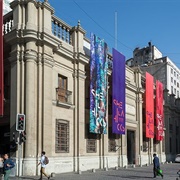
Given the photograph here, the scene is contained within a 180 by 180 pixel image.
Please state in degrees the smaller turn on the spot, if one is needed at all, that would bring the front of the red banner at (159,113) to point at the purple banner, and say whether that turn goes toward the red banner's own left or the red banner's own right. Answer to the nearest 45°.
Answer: approximately 45° to the red banner's own right

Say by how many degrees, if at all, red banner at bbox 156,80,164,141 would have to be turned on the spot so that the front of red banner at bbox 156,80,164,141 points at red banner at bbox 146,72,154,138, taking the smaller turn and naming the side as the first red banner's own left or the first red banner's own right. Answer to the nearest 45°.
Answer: approximately 45° to the first red banner's own right

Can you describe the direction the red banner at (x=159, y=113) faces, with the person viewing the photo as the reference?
facing the viewer and to the right of the viewer

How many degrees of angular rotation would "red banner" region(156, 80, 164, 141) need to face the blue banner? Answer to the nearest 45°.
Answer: approximately 45° to its right

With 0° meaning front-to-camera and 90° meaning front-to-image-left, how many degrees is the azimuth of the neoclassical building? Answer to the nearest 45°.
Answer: approximately 315°

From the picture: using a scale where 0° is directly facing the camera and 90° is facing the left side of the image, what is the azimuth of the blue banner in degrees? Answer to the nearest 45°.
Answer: approximately 315°
